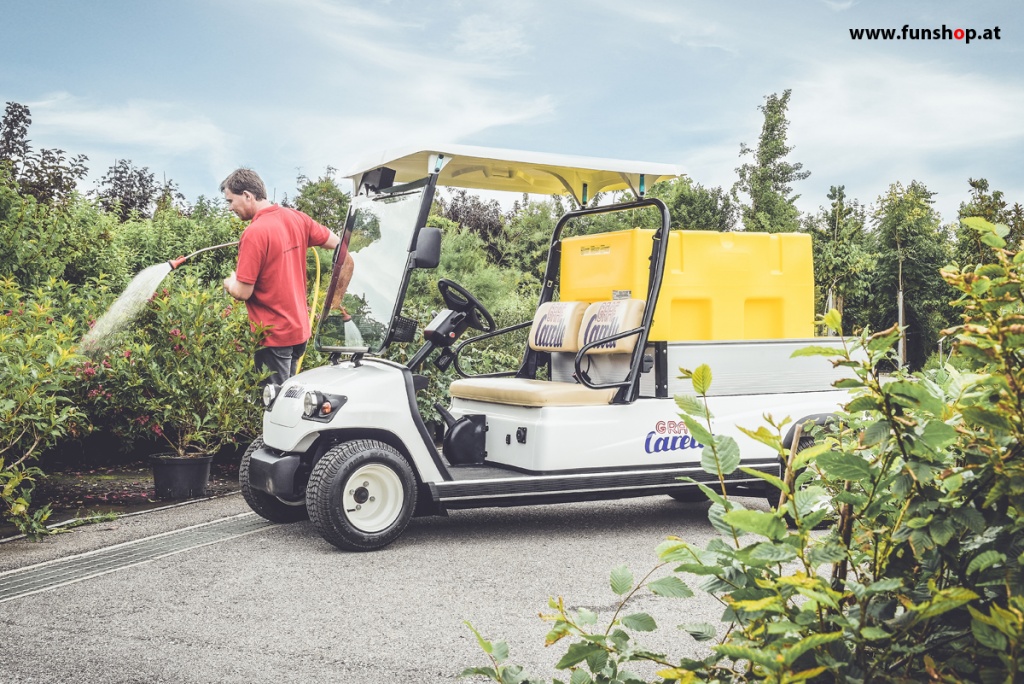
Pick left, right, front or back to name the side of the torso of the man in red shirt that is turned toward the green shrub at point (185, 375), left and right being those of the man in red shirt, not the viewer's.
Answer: front

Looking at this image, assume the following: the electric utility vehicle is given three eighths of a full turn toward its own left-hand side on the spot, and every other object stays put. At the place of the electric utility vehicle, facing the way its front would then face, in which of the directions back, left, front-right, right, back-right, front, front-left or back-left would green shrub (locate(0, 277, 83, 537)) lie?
back

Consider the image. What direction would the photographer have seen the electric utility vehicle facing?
facing the viewer and to the left of the viewer

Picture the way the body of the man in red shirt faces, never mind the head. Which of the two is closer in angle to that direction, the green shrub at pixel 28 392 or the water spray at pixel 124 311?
the water spray

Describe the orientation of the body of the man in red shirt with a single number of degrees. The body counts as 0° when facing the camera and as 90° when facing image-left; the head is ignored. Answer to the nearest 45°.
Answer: approximately 135°

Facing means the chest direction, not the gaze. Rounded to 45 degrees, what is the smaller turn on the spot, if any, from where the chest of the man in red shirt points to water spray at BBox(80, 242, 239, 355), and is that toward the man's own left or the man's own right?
0° — they already face it

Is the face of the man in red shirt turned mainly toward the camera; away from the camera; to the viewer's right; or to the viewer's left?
to the viewer's left

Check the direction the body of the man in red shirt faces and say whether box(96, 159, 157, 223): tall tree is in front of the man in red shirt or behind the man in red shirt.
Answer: in front

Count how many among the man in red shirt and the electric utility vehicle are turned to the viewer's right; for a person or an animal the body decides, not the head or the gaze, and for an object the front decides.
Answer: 0

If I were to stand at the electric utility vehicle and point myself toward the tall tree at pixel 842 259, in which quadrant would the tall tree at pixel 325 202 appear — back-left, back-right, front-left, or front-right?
front-left

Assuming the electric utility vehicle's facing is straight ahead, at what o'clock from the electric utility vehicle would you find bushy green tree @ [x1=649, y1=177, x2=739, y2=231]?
The bushy green tree is roughly at 5 o'clock from the electric utility vehicle.

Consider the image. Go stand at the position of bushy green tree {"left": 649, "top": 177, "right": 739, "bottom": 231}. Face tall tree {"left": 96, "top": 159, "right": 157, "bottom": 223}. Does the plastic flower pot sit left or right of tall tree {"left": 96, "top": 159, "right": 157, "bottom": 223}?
left

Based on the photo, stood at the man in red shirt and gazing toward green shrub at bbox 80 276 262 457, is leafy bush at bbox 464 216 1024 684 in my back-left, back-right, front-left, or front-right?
back-left

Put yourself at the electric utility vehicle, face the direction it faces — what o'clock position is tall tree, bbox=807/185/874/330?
The tall tree is roughly at 5 o'clock from the electric utility vehicle.
